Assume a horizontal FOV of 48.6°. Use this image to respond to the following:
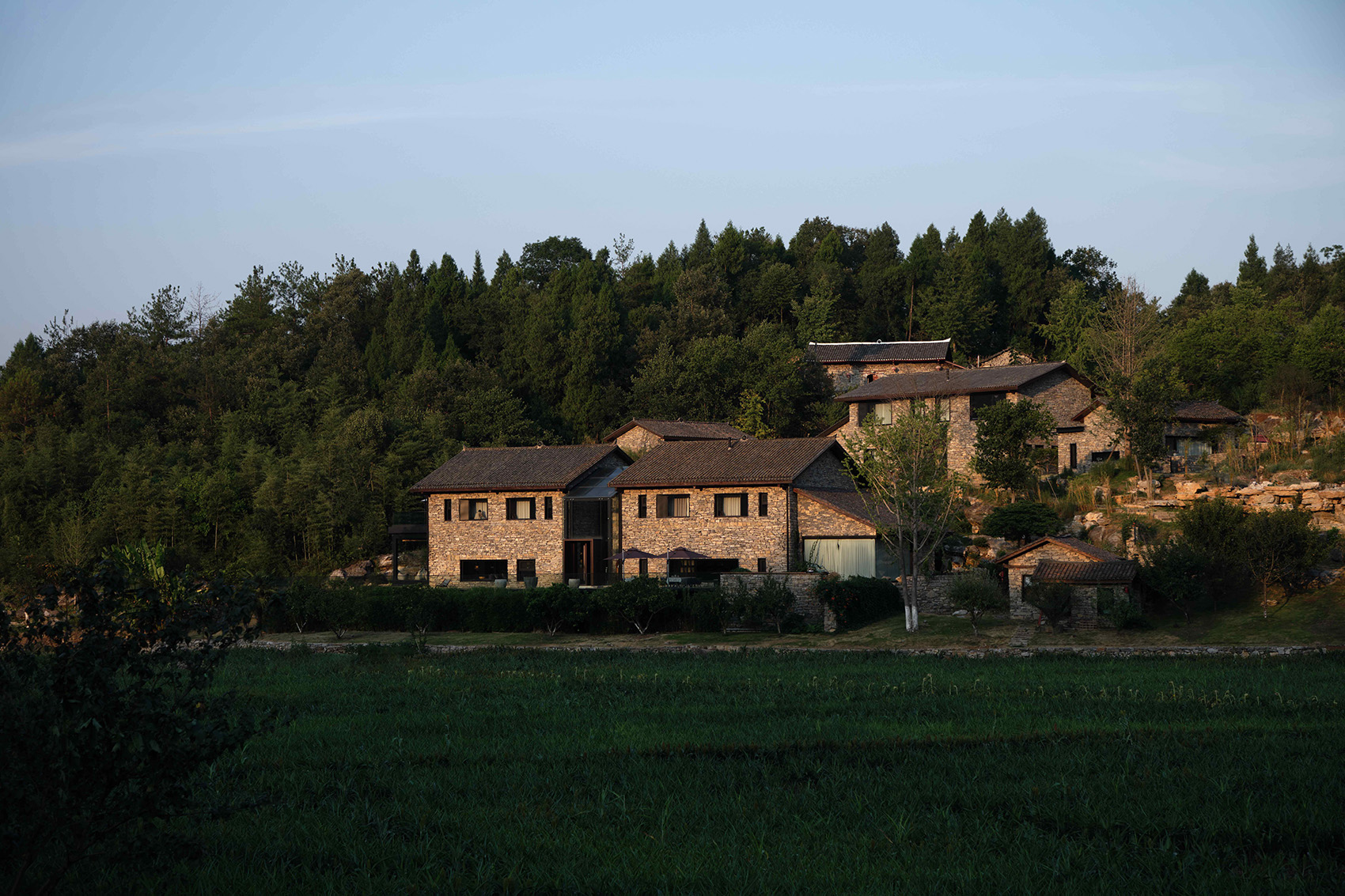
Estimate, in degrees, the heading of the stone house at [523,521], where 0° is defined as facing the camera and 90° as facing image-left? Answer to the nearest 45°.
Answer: approximately 0°

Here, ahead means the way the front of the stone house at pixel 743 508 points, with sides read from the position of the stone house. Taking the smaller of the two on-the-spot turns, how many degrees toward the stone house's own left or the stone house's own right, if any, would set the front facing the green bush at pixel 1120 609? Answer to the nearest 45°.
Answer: approximately 45° to the stone house's own left

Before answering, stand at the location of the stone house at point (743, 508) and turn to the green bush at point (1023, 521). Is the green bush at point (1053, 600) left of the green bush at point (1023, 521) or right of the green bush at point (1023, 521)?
right

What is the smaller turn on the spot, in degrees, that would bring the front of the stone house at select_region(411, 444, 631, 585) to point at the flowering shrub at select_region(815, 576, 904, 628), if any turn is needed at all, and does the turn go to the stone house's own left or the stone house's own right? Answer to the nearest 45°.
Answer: approximately 45° to the stone house's own left

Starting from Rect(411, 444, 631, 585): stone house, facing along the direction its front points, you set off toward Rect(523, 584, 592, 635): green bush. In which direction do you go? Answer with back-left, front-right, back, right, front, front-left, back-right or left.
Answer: front

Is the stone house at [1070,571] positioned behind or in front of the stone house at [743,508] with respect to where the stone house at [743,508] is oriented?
in front

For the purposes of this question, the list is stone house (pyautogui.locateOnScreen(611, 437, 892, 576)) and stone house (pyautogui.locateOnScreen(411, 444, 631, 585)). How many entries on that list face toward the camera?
2

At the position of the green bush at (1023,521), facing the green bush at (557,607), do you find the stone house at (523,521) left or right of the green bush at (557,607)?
right

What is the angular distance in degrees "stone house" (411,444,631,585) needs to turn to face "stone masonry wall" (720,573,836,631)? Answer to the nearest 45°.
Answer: approximately 45° to its left

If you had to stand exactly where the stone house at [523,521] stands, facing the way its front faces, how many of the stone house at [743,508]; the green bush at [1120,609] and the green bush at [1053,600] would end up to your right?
0

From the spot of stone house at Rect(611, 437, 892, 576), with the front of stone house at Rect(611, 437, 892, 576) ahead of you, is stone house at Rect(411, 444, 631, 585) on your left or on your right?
on your right

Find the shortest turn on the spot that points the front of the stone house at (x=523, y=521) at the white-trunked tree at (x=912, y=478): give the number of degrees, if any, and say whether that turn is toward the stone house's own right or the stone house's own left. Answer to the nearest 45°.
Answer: approximately 45° to the stone house's own left

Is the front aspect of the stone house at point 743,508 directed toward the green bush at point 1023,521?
no

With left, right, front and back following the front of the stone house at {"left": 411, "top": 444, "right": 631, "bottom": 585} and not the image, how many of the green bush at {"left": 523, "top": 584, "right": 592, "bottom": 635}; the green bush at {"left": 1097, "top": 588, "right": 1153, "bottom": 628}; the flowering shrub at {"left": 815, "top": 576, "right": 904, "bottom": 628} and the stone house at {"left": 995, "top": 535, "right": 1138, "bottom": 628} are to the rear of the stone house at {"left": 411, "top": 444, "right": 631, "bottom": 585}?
0

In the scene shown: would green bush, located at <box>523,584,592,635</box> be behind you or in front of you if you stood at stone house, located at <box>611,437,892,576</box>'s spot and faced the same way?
in front

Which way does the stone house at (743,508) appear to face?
toward the camera

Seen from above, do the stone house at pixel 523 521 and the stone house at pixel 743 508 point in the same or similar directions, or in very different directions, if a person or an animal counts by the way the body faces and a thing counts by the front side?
same or similar directions
